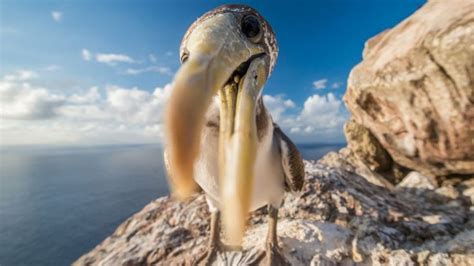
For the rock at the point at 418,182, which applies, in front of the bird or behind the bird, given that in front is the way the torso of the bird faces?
behind

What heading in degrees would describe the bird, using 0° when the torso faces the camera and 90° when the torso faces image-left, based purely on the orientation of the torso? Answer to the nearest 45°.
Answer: approximately 0°

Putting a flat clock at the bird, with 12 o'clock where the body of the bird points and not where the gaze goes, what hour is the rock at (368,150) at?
The rock is roughly at 7 o'clock from the bird.

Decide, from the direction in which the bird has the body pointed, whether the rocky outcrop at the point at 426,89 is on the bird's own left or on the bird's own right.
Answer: on the bird's own left

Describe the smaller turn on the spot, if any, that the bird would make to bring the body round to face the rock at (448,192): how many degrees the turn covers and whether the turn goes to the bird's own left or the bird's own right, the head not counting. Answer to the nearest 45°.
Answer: approximately 135° to the bird's own left

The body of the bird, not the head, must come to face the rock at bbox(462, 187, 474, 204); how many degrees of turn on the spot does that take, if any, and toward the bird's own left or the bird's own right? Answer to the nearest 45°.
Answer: approximately 135° to the bird's own left
